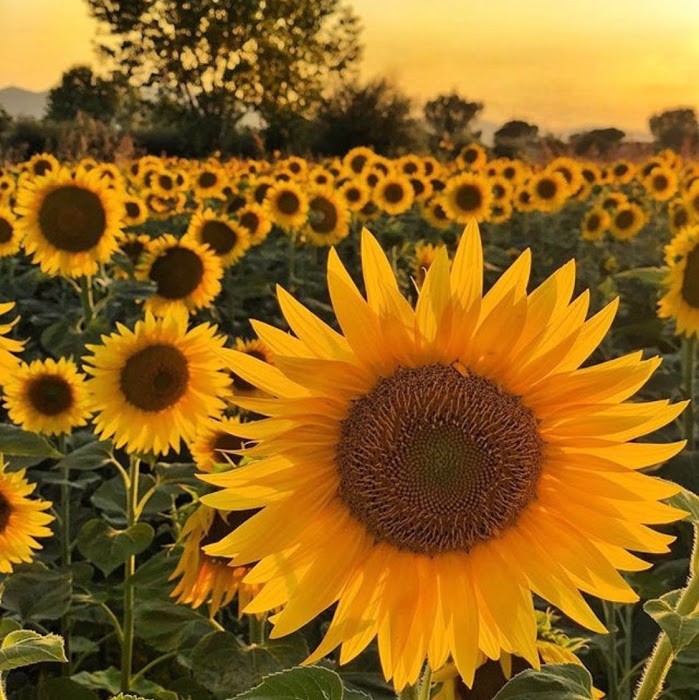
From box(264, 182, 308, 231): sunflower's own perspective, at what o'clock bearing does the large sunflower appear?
The large sunflower is roughly at 12 o'clock from the sunflower.

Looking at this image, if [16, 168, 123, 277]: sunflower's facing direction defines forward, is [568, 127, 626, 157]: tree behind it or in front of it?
behind

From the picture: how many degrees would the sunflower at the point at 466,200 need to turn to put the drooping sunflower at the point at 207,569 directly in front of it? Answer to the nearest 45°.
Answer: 0° — it already faces it

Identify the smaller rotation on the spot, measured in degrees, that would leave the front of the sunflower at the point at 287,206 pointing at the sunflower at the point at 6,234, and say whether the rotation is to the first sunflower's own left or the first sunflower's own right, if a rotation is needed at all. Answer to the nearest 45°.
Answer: approximately 45° to the first sunflower's own right

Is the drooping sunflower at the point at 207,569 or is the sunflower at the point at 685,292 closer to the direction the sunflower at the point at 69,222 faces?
the drooping sunflower

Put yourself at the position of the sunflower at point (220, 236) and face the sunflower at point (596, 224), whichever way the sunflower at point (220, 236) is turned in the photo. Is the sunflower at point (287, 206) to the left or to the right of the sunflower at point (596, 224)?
left

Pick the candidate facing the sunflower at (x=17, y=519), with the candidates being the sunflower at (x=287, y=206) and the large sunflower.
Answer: the sunflower at (x=287, y=206)

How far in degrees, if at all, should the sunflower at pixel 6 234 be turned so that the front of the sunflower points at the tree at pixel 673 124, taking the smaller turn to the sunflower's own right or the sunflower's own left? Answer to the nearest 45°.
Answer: approximately 135° to the sunflower's own left
